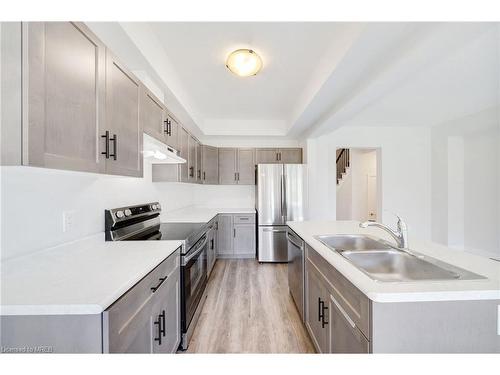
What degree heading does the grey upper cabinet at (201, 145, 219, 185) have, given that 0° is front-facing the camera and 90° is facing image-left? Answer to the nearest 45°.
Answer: approximately 0°

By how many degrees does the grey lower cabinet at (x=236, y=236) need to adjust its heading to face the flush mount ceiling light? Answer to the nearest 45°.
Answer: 0° — it already faces it

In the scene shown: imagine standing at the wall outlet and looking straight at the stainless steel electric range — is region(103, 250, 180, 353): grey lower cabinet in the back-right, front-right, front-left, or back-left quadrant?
front-right

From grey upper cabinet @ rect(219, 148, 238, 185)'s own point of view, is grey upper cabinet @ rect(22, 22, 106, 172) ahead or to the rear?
ahead

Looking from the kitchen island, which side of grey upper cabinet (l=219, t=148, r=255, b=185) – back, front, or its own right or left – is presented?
front

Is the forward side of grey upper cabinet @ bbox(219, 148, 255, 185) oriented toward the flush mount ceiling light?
yes

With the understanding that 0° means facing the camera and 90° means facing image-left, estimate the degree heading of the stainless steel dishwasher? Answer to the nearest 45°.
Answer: approximately 90°

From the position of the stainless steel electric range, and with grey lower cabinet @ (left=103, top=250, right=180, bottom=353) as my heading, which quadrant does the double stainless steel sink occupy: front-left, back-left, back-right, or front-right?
front-left

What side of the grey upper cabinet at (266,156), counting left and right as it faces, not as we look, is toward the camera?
front

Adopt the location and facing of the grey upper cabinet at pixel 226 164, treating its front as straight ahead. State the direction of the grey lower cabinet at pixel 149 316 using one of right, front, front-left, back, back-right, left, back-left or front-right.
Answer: front

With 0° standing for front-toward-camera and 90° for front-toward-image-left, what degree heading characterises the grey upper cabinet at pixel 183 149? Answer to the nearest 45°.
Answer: approximately 270°

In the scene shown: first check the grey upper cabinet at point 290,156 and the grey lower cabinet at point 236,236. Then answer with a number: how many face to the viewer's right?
0

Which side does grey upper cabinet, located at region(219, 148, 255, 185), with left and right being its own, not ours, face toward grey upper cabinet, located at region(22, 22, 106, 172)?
front

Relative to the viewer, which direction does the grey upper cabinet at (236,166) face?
toward the camera

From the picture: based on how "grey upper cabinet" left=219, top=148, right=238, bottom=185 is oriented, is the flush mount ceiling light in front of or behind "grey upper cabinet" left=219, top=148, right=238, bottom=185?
in front

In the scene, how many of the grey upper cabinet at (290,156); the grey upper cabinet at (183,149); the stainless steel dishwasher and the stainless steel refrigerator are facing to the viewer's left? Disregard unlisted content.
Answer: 1

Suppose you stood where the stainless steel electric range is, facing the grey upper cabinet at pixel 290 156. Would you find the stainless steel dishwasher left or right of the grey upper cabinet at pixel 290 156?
right
